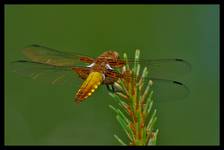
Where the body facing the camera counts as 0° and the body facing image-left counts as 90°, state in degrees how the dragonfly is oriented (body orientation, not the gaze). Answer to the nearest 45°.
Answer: approximately 225°
